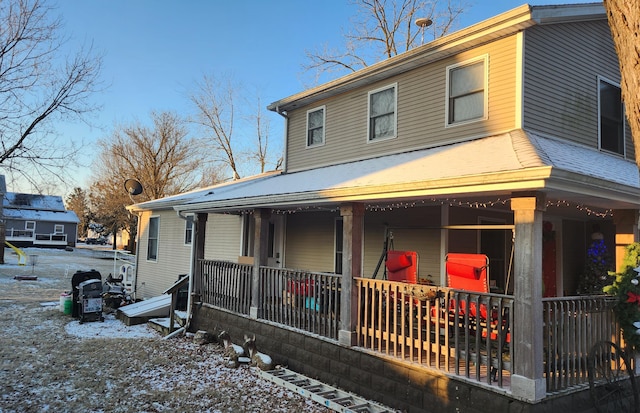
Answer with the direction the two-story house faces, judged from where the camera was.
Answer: facing the viewer and to the left of the viewer

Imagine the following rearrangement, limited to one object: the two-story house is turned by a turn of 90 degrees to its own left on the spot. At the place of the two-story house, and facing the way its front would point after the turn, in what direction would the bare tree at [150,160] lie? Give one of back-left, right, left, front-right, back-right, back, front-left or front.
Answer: back

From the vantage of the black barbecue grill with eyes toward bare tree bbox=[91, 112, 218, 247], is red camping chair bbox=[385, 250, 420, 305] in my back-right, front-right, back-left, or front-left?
back-right

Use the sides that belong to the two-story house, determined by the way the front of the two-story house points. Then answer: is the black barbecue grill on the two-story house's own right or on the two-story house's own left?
on the two-story house's own right
